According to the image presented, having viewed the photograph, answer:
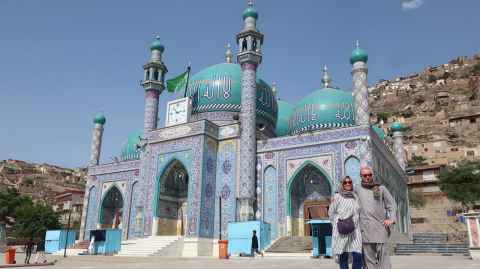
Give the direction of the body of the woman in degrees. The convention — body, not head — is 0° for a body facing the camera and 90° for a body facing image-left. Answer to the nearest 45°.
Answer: approximately 0°

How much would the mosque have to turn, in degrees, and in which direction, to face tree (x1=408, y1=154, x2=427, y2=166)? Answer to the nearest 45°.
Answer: approximately 180°

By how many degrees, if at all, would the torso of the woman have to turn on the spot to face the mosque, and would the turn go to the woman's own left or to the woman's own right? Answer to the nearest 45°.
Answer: approximately 180°

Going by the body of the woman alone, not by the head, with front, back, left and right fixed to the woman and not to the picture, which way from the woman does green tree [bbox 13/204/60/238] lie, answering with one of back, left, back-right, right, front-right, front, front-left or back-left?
back-right

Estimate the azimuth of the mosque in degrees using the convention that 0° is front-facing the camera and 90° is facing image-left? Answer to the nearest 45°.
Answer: approximately 45°

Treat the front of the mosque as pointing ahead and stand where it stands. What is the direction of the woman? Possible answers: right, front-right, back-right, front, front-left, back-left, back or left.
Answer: front-left

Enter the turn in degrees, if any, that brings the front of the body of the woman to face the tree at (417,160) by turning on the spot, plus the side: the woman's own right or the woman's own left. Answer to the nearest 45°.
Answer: approximately 180°

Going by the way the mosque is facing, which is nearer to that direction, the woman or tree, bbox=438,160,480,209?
the woman

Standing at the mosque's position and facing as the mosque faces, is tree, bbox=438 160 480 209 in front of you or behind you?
behind

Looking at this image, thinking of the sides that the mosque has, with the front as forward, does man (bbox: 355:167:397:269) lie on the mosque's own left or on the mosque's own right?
on the mosque's own left

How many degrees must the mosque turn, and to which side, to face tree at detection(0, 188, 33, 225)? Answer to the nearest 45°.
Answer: approximately 90° to its right

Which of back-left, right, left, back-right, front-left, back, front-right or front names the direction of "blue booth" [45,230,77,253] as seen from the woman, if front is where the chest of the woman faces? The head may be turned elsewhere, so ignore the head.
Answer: back-right
